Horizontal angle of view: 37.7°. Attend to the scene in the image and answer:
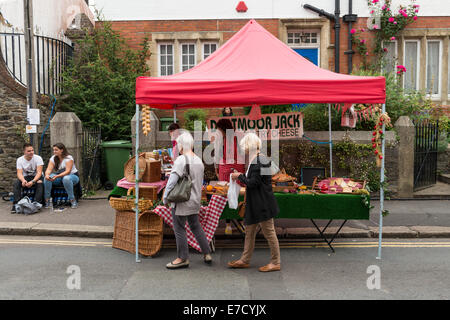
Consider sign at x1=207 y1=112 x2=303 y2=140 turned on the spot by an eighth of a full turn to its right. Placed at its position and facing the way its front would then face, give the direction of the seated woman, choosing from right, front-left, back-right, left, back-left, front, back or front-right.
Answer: front-right

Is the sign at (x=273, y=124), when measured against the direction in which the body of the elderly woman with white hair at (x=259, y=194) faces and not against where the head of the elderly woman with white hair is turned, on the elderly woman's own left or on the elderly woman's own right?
on the elderly woman's own right

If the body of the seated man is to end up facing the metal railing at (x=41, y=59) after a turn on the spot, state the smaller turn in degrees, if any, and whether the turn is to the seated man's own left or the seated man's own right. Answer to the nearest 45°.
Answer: approximately 180°

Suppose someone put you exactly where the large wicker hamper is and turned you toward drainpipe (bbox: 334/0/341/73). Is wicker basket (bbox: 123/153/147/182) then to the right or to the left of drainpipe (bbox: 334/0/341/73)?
left

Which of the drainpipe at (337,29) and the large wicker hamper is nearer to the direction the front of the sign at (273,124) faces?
the large wicker hamper

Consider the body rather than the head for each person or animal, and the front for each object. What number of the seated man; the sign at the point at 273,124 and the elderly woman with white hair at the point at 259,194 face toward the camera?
2

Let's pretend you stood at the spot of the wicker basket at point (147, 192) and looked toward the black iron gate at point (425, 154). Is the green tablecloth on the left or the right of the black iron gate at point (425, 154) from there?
right

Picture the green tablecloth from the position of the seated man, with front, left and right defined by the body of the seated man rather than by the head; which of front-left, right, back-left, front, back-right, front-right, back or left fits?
front-left

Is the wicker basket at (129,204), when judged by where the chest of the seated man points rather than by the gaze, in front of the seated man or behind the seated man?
in front

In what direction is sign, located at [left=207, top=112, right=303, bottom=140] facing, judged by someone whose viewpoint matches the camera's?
facing the viewer
